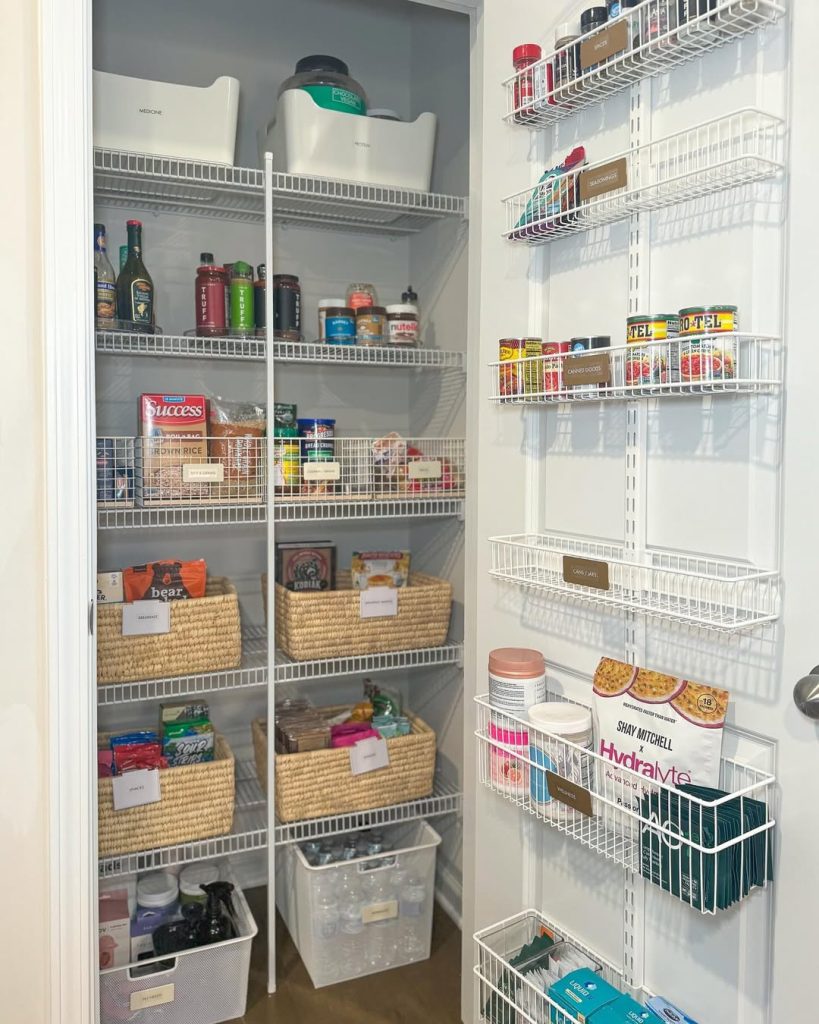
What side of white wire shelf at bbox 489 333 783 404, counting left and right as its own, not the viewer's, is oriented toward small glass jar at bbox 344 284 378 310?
right

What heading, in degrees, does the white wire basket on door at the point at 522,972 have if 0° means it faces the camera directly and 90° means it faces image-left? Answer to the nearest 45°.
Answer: approximately 45°

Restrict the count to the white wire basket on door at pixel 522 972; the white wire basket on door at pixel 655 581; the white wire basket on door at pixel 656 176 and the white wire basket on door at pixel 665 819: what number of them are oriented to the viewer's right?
0

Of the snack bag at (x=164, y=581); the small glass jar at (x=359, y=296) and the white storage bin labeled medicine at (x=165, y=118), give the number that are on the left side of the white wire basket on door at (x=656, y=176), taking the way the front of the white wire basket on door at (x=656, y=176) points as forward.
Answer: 0

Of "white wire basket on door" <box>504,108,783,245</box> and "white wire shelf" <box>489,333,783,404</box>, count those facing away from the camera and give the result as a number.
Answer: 0

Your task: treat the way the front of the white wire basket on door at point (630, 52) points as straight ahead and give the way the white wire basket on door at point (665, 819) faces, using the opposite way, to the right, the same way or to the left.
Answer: the same way

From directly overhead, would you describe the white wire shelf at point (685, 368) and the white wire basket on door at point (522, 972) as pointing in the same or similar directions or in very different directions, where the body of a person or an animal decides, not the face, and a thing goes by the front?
same or similar directions

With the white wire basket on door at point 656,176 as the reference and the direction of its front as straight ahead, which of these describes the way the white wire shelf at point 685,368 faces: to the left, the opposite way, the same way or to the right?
the same way

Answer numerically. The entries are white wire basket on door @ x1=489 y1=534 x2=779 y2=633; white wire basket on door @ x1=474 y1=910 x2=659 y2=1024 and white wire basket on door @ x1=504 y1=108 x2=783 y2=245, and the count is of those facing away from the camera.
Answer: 0

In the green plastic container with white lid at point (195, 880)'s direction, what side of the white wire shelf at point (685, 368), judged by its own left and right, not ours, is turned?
right

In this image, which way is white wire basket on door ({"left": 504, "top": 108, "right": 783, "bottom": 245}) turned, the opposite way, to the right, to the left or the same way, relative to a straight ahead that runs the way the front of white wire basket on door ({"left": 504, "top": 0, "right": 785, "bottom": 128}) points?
the same way

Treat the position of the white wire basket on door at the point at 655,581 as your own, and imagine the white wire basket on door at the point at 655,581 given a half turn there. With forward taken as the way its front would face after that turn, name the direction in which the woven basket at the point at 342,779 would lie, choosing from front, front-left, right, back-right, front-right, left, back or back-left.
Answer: left

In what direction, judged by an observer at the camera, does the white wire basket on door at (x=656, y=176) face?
facing the viewer and to the left of the viewer

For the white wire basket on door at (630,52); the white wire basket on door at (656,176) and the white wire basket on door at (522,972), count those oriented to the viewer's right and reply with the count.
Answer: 0

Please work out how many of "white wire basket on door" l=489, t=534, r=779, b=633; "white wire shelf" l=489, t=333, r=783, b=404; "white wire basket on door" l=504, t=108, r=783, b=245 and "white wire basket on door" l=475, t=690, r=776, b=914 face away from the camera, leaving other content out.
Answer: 0

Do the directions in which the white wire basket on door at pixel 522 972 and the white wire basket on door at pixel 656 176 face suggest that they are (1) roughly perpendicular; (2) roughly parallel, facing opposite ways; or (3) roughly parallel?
roughly parallel

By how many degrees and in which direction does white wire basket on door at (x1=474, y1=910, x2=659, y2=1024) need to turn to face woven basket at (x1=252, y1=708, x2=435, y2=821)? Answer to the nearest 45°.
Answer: approximately 90° to its right
